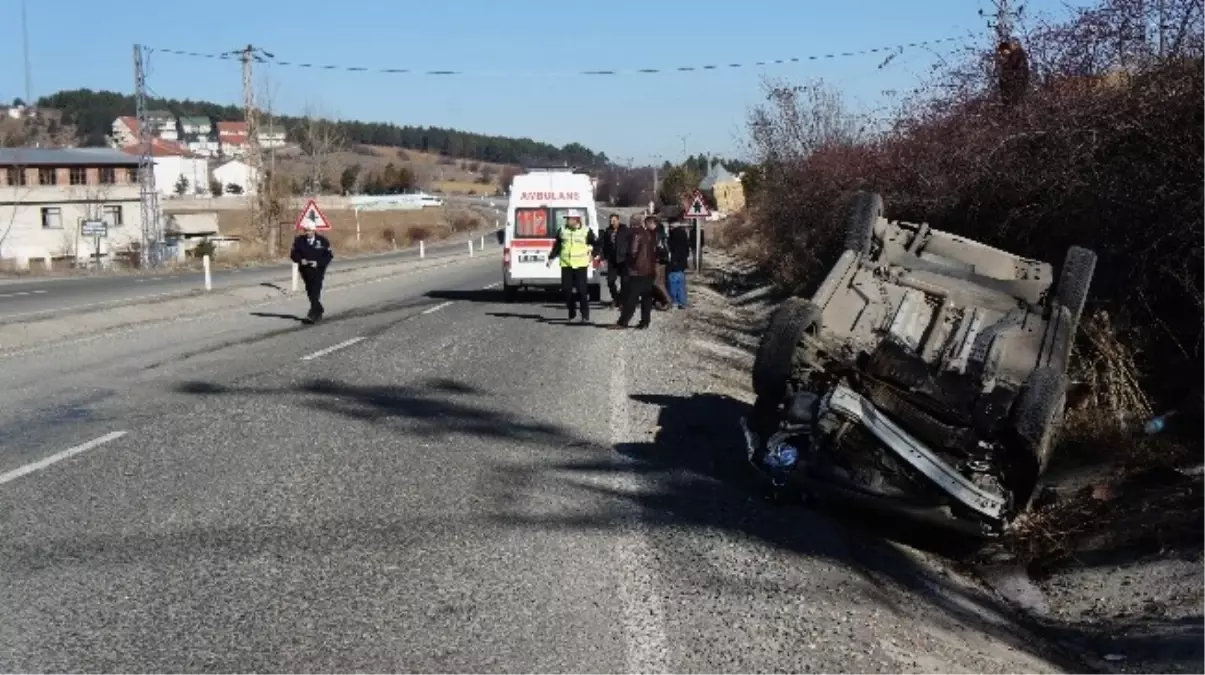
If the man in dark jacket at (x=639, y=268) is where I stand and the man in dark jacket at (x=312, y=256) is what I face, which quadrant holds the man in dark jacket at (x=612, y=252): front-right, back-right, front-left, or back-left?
front-right

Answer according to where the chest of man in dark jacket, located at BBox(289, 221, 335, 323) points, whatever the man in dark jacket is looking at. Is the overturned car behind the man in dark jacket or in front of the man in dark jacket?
in front

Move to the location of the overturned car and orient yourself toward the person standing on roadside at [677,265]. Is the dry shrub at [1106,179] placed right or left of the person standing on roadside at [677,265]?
right

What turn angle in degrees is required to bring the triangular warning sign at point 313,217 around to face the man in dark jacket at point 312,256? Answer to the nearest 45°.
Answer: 0° — it already faces them

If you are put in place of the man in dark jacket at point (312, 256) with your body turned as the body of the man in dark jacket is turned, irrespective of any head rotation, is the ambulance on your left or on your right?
on your left

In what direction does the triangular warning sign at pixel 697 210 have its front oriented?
toward the camera

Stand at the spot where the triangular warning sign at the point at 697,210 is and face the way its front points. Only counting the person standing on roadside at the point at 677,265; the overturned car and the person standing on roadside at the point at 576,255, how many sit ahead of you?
3

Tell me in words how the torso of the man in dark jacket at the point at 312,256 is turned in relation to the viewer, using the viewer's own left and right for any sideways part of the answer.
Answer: facing the viewer
